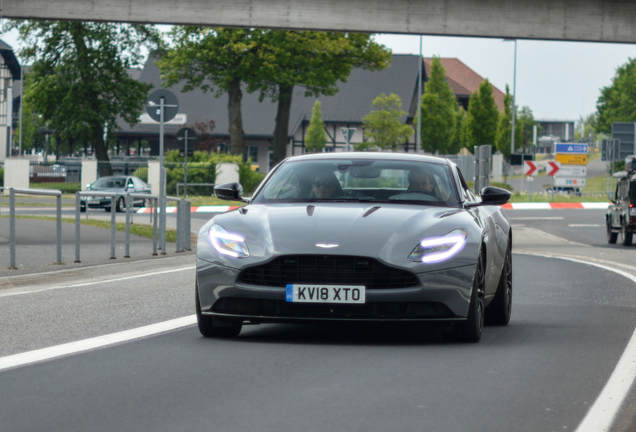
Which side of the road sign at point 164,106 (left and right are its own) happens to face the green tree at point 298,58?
front

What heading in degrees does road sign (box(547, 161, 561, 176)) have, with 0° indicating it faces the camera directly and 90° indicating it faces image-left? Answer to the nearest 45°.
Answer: approximately 0°

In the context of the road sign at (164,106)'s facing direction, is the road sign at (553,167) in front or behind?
in front

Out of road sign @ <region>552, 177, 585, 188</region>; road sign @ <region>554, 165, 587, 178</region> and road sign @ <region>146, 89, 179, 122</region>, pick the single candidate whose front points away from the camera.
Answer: road sign @ <region>146, 89, 179, 122</region>

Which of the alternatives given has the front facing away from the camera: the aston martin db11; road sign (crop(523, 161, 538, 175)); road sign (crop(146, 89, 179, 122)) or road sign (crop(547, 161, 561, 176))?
road sign (crop(146, 89, 179, 122))

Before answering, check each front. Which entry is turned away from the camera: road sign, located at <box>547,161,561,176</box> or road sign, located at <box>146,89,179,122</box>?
road sign, located at <box>146,89,179,122</box>

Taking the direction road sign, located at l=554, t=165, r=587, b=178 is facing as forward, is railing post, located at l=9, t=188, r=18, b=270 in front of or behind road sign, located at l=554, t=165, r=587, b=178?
in front

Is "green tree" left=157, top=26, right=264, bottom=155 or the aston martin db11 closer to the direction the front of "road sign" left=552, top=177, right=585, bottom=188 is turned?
the aston martin db11

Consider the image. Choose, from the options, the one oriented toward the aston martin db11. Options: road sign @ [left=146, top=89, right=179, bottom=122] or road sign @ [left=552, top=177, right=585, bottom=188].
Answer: road sign @ [left=552, top=177, right=585, bottom=188]

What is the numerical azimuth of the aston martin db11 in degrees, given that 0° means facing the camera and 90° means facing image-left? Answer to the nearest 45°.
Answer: approximately 0°

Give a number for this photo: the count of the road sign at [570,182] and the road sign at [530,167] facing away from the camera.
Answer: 0

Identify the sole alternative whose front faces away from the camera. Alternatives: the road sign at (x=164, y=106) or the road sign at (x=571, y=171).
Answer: the road sign at (x=164, y=106)

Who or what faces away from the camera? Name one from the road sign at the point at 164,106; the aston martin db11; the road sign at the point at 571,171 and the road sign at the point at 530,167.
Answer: the road sign at the point at 164,106
